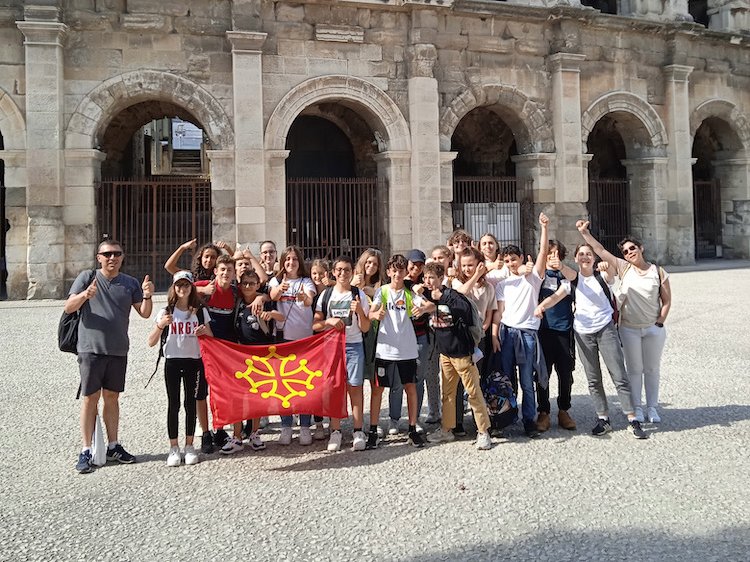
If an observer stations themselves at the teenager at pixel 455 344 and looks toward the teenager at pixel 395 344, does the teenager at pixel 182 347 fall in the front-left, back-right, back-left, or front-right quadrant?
front-left

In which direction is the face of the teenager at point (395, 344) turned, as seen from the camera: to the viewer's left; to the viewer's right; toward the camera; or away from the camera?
toward the camera

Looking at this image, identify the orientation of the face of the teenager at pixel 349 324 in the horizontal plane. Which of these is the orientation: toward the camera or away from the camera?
toward the camera

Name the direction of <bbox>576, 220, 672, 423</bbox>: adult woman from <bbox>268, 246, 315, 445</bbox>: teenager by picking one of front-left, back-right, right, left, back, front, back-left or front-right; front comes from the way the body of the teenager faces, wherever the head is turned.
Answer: left

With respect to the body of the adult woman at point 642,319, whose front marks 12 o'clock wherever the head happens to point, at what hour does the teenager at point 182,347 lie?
The teenager is roughly at 2 o'clock from the adult woman.

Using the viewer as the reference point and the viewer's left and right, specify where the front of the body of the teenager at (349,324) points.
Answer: facing the viewer

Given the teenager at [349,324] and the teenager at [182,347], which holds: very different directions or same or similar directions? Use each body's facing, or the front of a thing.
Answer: same or similar directions

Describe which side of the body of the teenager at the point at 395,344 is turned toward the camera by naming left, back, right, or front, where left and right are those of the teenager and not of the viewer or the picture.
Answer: front

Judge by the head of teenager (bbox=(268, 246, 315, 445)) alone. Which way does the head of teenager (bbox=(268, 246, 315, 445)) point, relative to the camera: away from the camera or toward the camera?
toward the camera

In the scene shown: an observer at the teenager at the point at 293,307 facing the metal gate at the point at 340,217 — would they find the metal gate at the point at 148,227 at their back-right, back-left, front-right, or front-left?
front-left

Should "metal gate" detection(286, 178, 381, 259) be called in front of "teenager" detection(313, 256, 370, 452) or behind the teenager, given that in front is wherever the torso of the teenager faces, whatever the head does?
behind

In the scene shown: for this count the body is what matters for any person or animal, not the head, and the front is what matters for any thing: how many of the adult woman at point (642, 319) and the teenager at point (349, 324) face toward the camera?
2
